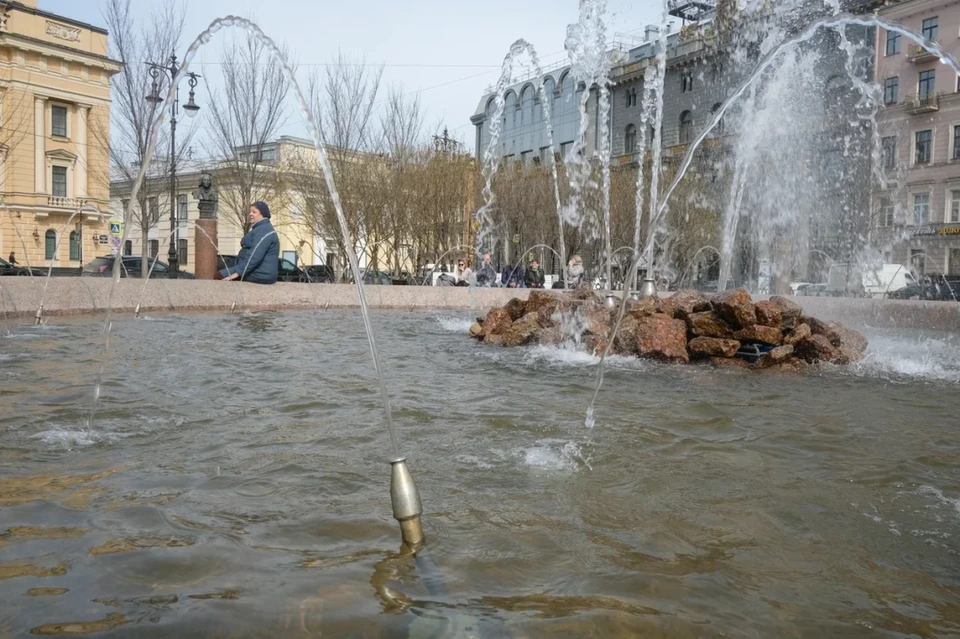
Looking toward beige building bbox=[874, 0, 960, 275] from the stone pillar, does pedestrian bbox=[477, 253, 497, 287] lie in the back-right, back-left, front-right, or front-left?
front-left

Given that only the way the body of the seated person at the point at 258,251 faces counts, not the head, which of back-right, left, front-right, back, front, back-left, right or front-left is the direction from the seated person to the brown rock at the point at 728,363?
back-left

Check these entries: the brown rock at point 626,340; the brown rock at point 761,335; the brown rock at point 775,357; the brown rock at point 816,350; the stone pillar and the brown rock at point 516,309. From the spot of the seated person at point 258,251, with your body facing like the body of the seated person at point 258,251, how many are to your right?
1

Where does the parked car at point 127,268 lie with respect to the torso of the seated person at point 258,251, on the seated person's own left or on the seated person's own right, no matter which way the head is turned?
on the seated person's own right

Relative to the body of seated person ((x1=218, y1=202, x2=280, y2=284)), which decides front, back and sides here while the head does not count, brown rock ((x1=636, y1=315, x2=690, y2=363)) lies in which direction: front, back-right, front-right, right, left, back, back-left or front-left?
back-left

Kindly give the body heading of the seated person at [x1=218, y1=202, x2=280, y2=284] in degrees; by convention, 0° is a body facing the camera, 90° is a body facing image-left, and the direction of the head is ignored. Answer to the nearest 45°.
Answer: approximately 90°

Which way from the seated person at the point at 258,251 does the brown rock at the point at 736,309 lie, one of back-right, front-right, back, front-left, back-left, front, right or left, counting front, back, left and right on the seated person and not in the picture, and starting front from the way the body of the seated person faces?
back-left

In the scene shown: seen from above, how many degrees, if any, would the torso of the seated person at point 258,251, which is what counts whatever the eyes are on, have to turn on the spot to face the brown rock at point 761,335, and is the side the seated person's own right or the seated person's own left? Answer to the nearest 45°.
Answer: approximately 135° to the seated person's own left

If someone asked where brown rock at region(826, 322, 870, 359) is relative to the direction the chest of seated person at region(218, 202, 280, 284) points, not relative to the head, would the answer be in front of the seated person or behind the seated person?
behind

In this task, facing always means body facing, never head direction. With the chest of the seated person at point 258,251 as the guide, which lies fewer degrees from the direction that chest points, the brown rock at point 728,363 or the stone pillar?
the stone pillar

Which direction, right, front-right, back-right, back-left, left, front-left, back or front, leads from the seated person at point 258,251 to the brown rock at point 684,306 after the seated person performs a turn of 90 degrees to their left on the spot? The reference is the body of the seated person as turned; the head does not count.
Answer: front-left

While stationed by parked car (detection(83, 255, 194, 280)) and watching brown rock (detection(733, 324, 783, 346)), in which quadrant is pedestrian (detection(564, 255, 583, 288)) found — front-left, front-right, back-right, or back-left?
front-left
